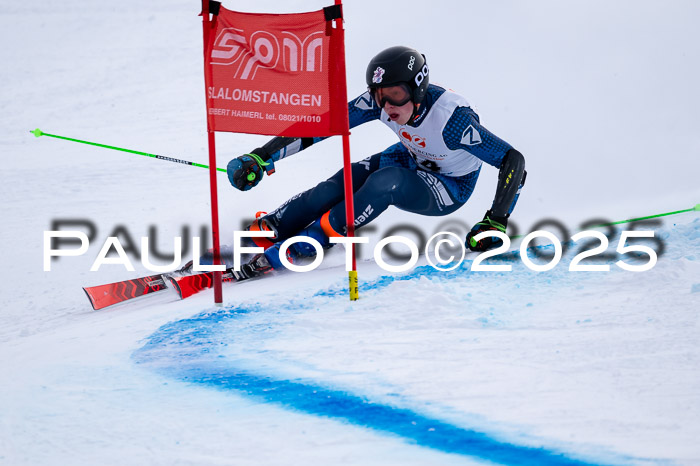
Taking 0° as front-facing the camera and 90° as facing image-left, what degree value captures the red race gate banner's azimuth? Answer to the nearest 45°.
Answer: approximately 0°

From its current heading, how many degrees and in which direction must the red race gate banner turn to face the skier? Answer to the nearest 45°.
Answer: approximately 135° to its left
